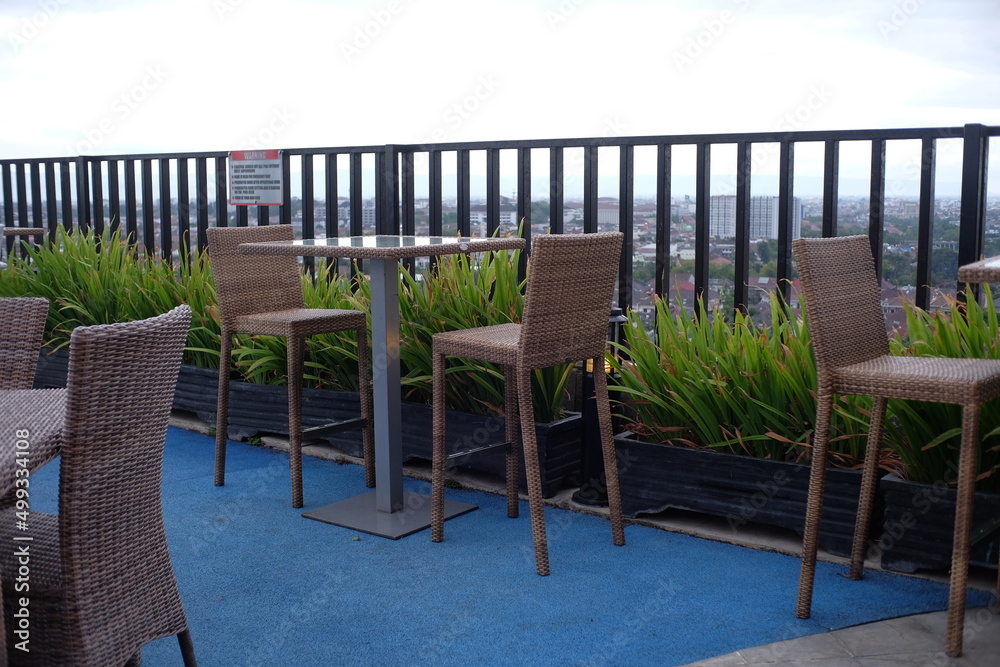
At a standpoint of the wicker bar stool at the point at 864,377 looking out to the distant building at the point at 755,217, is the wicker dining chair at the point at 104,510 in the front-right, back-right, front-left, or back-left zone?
back-left

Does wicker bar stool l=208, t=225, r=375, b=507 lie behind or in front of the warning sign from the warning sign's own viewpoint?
in front

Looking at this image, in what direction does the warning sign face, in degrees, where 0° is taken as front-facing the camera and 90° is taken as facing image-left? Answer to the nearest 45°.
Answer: approximately 0°

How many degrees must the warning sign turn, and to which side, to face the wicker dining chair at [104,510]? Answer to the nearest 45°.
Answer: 0° — it already faces it

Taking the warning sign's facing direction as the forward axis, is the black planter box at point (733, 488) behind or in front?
in front
